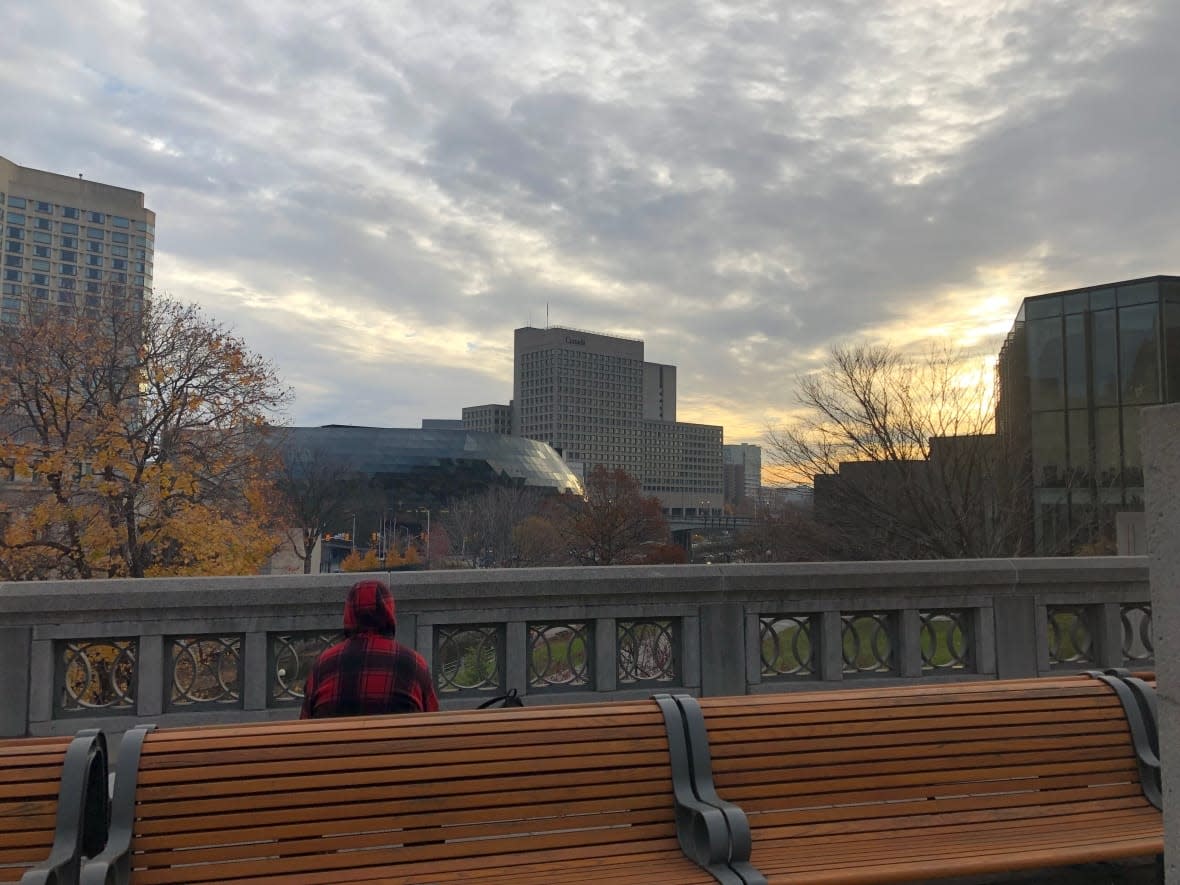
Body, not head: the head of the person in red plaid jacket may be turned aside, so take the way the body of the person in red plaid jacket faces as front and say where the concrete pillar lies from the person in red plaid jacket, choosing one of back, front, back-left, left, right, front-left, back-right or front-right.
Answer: back-right

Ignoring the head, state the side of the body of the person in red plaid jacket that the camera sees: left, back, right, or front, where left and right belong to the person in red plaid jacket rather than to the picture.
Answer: back

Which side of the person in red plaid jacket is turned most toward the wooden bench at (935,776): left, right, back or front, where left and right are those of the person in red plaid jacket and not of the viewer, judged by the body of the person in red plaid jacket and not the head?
right

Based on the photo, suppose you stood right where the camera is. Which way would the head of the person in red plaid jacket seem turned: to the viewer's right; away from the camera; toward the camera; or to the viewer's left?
away from the camera

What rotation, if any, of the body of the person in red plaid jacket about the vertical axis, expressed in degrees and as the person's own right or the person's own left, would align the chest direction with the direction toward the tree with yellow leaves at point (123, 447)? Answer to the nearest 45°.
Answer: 0° — they already face it
